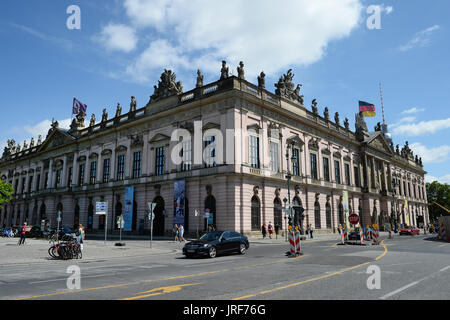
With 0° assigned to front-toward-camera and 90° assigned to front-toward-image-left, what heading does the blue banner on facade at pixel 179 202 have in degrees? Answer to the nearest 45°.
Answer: approximately 45°

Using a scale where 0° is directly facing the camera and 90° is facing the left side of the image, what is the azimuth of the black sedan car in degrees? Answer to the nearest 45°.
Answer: approximately 45°

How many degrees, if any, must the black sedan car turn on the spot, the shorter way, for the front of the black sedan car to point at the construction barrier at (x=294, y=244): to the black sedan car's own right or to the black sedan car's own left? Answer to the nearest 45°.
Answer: approximately 135° to the black sedan car's own left

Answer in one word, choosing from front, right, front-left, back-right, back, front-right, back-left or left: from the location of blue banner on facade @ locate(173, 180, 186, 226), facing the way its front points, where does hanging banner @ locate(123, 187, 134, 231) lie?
right

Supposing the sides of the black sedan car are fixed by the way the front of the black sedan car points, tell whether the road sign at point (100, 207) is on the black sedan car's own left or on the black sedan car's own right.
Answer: on the black sedan car's own right
